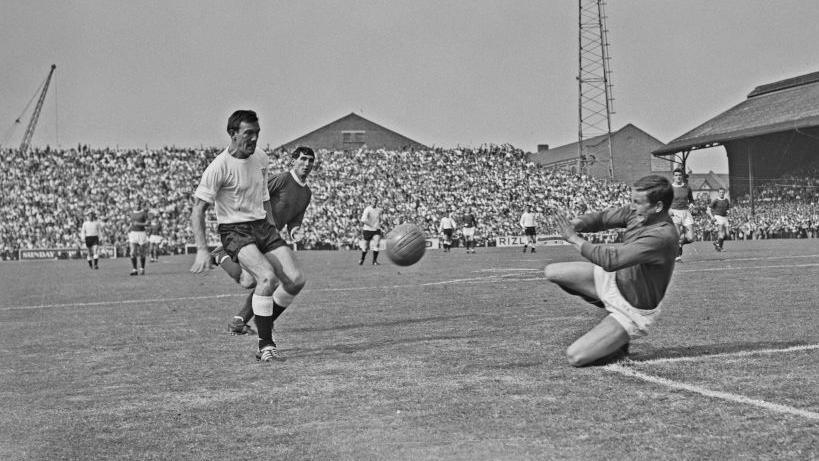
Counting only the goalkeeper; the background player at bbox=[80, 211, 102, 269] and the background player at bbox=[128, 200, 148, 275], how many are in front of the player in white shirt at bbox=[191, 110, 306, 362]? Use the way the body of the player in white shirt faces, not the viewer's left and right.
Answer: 1

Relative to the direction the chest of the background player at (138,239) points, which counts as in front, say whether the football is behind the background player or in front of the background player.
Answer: in front

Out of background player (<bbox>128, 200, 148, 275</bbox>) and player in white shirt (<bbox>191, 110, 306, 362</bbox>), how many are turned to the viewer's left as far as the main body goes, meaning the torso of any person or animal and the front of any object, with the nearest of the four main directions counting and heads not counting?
0

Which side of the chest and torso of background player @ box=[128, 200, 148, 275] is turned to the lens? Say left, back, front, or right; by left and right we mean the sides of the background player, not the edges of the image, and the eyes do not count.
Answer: front

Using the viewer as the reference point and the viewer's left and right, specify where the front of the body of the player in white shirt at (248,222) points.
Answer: facing the viewer and to the right of the viewer

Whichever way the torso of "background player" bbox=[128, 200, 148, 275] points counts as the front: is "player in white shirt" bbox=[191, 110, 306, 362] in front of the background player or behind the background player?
in front

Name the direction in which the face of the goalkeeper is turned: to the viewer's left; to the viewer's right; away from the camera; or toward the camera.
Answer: to the viewer's left

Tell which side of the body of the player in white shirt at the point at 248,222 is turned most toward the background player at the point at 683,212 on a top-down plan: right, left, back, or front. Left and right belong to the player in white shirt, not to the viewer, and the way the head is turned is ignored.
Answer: left

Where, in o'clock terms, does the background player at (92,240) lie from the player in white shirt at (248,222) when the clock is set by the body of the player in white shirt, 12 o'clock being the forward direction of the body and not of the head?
The background player is roughly at 7 o'clock from the player in white shirt.

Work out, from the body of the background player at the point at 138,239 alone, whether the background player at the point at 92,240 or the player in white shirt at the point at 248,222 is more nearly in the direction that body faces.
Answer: the player in white shirt

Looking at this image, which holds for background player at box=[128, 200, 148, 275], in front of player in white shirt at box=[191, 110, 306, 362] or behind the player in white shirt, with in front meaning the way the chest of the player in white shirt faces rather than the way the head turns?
behind
